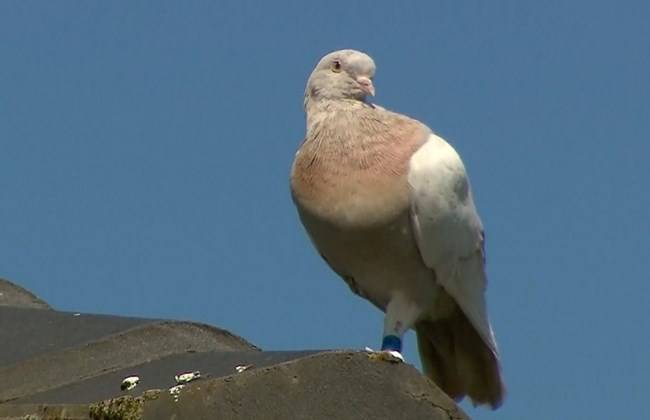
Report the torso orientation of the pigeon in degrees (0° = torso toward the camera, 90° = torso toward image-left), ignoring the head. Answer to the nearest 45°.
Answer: approximately 45°
